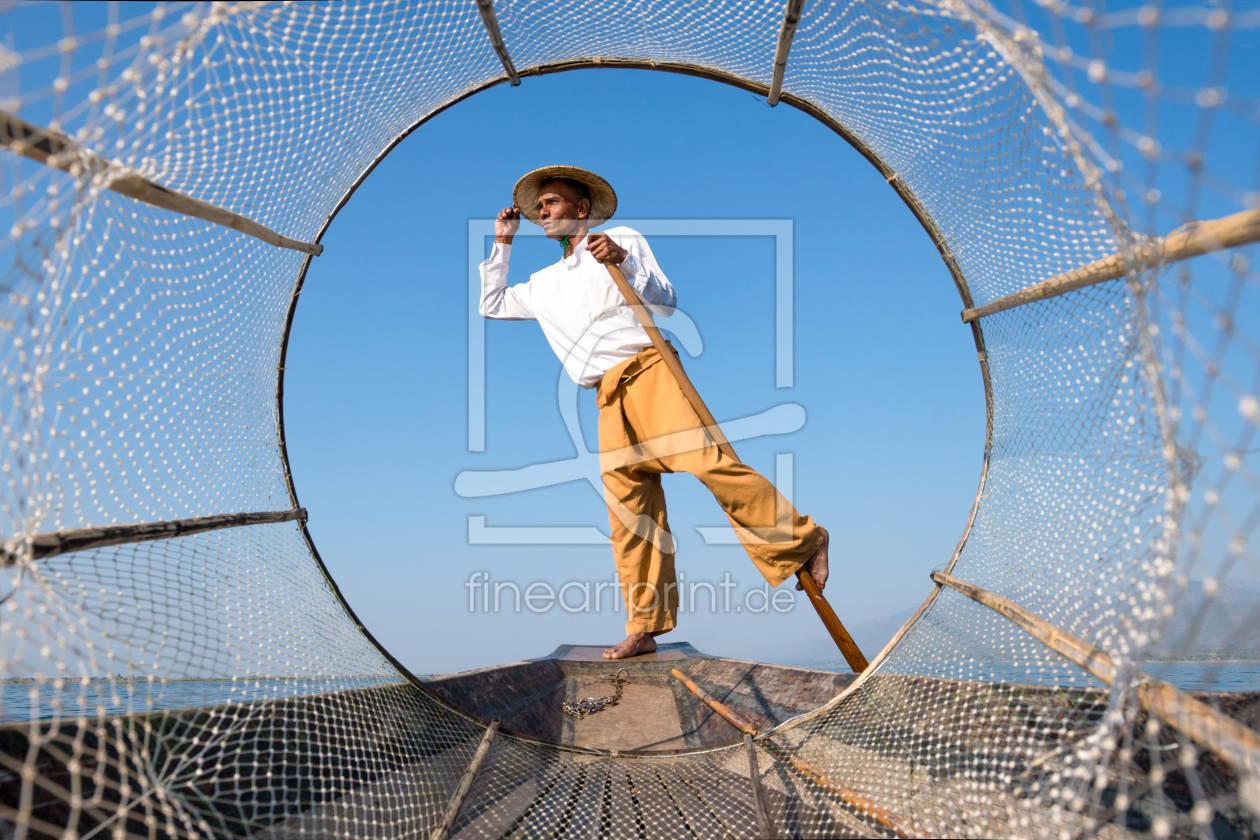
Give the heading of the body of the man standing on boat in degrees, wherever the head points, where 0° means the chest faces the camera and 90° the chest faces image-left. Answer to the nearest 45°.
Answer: approximately 45°
